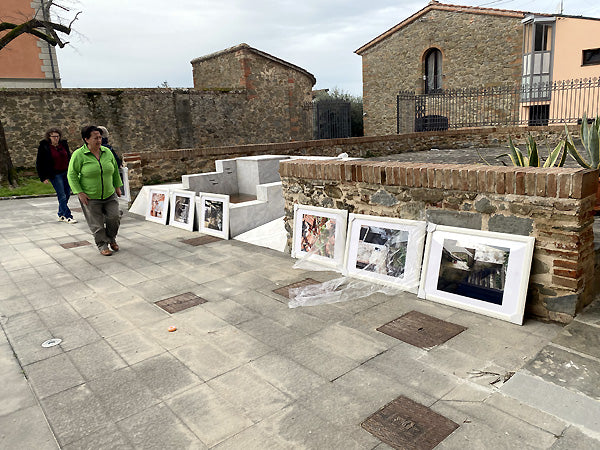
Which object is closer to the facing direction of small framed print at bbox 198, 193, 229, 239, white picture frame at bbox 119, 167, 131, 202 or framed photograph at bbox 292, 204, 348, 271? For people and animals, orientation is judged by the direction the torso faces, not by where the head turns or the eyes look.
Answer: the framed photograph

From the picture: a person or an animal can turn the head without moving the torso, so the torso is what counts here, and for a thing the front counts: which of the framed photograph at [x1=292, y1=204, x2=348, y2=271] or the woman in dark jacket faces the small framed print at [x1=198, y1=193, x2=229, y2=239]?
the woman in dark jacket

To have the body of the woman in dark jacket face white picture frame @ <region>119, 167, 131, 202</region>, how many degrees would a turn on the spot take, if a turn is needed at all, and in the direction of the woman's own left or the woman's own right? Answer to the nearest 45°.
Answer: approximately 90° to the woman's own left

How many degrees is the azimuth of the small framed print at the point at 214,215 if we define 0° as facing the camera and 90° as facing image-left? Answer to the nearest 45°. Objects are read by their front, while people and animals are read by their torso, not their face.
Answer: approximately 45°

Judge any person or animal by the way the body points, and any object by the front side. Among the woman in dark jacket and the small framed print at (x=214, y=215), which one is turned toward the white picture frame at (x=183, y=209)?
the woman in dark jacket

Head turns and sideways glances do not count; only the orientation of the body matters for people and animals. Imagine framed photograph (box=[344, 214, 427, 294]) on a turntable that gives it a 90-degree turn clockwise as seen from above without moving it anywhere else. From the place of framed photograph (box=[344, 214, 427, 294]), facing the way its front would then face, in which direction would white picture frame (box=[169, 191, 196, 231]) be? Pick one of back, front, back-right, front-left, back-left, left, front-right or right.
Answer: front

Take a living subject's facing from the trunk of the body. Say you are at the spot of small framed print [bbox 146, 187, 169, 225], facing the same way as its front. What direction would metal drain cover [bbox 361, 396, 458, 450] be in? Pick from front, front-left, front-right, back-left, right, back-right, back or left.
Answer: front-left

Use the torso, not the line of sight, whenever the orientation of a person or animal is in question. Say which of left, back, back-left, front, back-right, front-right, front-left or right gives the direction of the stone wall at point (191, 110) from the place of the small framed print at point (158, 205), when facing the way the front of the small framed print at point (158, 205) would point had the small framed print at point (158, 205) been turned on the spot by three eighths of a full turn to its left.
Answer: left

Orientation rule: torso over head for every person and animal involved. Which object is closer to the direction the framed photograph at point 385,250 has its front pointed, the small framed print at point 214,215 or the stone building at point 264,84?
the small framed print

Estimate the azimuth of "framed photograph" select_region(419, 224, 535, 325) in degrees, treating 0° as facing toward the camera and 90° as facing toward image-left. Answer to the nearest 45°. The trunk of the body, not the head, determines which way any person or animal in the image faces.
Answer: approximately 45°

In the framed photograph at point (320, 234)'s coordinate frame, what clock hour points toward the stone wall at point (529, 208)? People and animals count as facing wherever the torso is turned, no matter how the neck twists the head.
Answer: The stone wall is roughly at 9 o'clock from the framed photograph.

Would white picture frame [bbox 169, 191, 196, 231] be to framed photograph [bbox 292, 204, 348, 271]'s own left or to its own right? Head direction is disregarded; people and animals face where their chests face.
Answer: on its right

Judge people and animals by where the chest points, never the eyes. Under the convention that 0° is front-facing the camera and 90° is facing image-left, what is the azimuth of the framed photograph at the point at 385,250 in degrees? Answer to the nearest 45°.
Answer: approximately 45°

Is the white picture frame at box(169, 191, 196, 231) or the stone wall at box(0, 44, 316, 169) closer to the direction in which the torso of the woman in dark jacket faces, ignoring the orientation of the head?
the white picture frame
